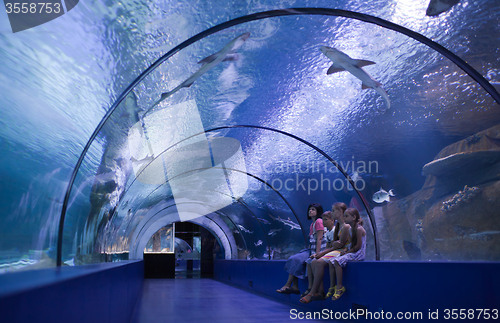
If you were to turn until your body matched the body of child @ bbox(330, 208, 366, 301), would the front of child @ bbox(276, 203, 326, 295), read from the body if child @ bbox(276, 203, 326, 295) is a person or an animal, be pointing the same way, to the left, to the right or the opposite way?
the same way

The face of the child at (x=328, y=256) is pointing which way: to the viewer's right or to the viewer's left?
to the viewer's left

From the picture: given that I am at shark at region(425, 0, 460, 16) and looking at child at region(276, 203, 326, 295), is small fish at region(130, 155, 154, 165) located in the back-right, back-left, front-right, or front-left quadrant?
front-left

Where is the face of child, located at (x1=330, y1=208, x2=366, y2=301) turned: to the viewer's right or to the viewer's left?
to the viewer's left

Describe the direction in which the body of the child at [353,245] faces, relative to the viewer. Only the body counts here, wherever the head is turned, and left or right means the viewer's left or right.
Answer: facing to the left of the viewer

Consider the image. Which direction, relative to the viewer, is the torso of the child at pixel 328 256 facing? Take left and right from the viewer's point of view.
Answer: facing to the left of the viewer
